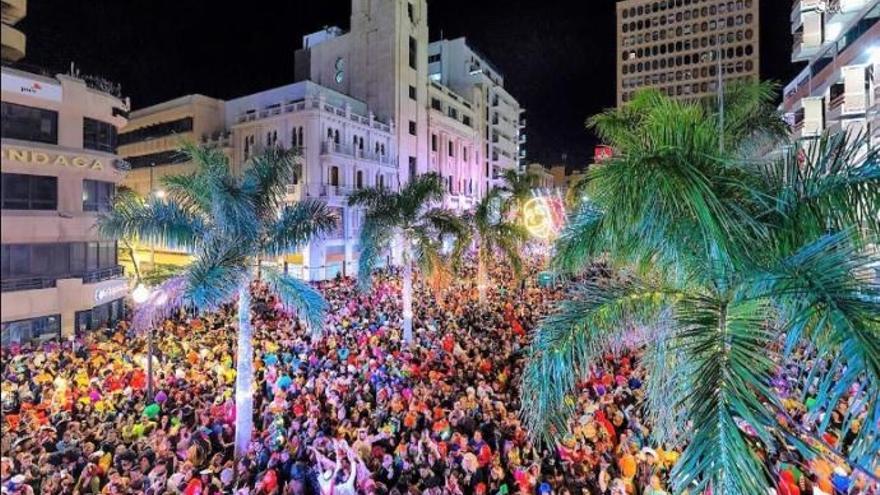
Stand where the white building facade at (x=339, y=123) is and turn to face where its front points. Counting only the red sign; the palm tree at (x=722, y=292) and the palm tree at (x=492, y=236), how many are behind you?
0

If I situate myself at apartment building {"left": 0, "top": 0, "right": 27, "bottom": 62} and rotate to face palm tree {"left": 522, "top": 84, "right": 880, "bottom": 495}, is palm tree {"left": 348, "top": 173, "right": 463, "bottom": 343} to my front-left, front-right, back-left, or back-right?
front-left

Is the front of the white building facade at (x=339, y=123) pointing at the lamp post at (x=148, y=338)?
no

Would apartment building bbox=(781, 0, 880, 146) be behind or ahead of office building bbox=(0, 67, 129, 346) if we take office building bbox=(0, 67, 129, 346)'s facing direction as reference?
ahead

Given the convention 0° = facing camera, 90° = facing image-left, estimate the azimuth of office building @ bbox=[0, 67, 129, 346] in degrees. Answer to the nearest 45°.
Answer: approximately 315°

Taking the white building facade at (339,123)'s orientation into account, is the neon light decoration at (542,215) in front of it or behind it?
in front

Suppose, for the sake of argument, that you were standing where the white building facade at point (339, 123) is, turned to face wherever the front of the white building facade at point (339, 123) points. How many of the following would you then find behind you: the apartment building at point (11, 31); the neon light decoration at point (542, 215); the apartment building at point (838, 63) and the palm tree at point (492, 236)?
0

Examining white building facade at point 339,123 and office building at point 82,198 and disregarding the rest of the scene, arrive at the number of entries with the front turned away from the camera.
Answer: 0

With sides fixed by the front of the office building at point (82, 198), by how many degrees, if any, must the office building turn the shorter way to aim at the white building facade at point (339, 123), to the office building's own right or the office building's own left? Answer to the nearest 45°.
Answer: approximately 90° to the office building's own left

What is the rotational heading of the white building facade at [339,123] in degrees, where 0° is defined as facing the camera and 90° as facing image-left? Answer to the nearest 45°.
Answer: approximately 315°

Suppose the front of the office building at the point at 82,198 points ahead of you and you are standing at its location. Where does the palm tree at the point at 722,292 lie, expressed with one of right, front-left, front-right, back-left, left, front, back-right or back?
front-right
